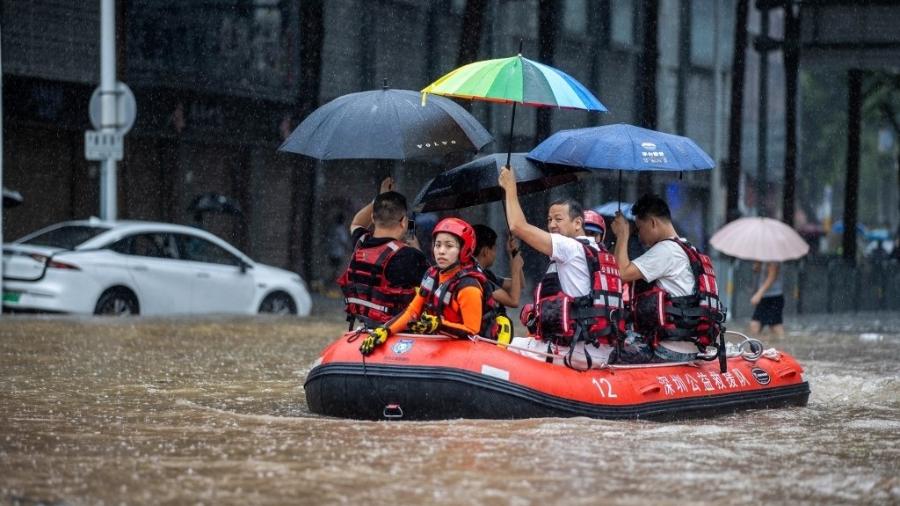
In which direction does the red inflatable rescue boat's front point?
to the viewer's left

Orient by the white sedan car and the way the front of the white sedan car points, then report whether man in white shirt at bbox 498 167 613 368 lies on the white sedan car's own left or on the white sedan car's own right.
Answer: on the white sedan car's own right

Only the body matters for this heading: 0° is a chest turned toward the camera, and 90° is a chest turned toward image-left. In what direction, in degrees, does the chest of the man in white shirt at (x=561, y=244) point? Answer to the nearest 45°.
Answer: approximately 90°

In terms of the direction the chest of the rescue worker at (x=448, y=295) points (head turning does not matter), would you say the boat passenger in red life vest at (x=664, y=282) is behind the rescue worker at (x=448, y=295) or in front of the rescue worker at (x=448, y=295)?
behind

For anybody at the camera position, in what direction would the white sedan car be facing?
facing away from the viewer and to the right of the viewer

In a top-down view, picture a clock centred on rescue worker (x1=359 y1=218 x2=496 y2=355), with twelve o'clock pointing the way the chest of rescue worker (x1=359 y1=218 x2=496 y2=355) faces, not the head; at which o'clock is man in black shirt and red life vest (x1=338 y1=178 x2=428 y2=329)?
man in black shirt and red life vest (x1=338 y1=178 x2=428 y2=329) is roughly at 3 o'clock from rescue worker (x1=359 y1=218 x2=496 y2=355).

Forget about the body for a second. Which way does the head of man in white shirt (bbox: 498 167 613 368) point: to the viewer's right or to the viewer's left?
to the viewer's left
